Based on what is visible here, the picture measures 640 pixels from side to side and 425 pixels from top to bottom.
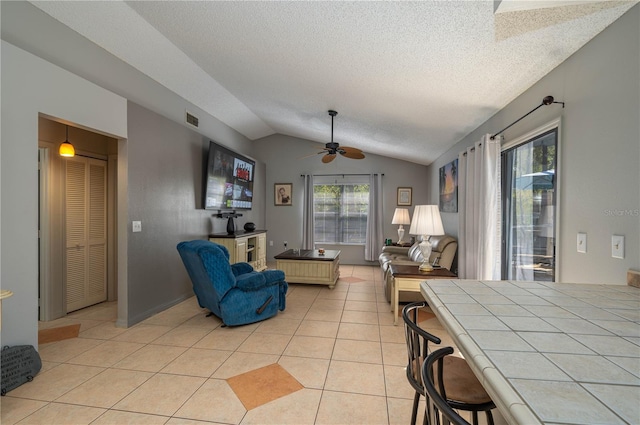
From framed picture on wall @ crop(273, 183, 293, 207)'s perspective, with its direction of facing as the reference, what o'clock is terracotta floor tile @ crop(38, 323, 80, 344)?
The terracotta floor tile is roughly at 1 o'clock from the framed picture on wall.

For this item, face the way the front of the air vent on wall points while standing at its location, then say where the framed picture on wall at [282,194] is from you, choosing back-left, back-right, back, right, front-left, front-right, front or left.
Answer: left

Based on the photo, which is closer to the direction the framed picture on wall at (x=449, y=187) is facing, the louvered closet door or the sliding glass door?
the louvered closet door

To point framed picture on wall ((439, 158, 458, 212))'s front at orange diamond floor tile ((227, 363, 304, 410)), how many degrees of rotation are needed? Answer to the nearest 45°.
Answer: approximately 45° to its left

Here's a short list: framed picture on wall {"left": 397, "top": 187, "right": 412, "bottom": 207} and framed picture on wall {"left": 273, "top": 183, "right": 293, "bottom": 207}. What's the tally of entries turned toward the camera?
2

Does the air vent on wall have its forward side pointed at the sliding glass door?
yes

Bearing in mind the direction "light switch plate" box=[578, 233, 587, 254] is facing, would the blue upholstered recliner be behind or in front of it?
in front

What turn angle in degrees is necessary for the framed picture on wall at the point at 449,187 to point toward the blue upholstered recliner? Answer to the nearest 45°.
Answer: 0° — it already faces it

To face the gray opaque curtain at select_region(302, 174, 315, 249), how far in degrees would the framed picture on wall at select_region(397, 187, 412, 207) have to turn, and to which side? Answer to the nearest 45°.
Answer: approximately 90° to its right

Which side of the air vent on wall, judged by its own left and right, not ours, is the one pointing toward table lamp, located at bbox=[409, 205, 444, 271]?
front
